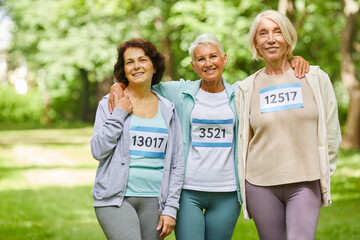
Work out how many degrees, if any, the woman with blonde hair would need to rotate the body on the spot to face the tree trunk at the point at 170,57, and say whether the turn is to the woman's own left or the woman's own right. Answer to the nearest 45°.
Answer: approximately 180°

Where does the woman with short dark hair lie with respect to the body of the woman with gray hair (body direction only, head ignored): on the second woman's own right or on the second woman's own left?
on the second woman's own right

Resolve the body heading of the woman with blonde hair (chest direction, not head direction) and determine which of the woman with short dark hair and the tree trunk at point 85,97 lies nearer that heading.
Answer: the woman with short dark hair

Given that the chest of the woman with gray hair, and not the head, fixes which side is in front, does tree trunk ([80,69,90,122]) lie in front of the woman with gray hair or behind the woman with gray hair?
behind

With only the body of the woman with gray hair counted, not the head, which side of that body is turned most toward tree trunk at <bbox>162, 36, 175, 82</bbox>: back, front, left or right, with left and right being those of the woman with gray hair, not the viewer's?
back

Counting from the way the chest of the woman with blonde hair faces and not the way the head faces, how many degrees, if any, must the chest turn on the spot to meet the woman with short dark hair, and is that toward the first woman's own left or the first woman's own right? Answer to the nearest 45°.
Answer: approximately 90° to the first woman's own right

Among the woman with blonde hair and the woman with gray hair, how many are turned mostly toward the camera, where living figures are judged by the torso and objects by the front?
2

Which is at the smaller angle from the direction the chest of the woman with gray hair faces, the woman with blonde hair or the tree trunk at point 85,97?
the woman with blonde hair

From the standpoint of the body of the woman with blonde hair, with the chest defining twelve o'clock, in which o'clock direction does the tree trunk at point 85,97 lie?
The tree trunk is roughly at 5 o'clock from the woman with blonde hair.

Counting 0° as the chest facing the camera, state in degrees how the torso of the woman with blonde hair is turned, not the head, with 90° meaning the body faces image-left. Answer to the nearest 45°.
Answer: approximately 0°
